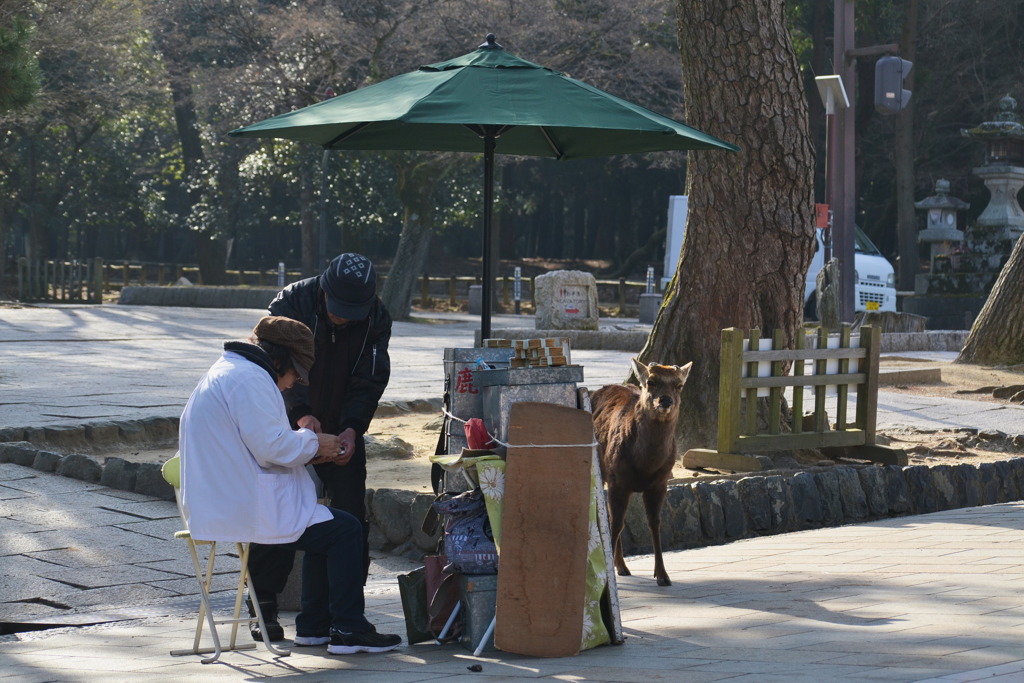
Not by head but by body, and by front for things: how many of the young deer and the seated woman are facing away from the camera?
0

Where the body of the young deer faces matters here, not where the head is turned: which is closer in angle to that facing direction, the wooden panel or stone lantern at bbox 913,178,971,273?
the wooden panel

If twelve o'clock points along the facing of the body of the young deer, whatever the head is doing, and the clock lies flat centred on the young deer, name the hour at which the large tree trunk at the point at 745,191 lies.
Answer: The large tree trunk is roughly at 8 o'clock from the young deer.

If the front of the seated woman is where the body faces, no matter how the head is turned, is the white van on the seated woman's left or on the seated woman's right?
on the seated woman's left

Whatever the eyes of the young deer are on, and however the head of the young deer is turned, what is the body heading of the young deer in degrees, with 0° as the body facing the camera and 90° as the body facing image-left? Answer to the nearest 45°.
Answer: approximately 315°

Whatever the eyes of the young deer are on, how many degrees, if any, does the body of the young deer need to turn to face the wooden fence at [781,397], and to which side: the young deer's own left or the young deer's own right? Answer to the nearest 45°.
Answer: approximately 135° to the young deer's own left

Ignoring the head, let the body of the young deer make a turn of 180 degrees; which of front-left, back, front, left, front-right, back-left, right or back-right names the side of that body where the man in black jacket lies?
left

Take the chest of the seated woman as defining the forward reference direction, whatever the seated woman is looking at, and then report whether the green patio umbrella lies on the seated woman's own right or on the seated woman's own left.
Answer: on the seated woman's own left

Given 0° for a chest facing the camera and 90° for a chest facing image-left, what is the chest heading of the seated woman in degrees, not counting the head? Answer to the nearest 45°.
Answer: approximately 270°

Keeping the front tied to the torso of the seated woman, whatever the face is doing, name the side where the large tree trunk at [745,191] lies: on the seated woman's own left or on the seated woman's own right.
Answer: on the seated woman's own left

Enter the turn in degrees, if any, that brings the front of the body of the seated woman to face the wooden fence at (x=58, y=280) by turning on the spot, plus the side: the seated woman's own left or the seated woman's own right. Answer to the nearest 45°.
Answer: approximately 90° to the seated woman's own left

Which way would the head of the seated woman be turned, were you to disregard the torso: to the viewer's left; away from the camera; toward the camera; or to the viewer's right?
to the viewer's right

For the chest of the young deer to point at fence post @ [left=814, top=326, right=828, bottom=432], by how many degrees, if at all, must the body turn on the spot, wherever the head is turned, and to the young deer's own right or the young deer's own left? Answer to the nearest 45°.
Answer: approximately 135° to the young deer's own left
